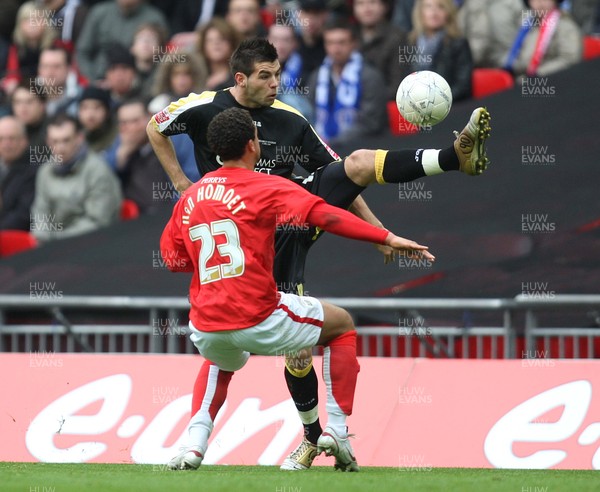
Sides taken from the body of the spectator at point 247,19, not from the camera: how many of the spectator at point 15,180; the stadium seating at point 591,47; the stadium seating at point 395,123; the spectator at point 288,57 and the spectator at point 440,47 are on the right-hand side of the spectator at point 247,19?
1

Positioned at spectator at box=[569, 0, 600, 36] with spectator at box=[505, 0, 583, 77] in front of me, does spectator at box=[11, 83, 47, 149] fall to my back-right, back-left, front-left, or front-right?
front-right

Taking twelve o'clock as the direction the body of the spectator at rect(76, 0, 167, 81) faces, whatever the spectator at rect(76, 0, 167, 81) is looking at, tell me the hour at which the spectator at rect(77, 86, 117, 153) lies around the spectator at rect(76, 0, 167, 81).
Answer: the spectator at rect(77, 86, 117, 153) is roughly at 12 o'clock from the spectator at rect(76, 0, 167, 81).

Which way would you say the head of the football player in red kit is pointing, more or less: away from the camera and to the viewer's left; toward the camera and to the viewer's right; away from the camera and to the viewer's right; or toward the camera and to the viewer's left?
away from the camera and to the viewer's right

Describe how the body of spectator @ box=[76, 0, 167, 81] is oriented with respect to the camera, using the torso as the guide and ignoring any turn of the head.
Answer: toward the camera

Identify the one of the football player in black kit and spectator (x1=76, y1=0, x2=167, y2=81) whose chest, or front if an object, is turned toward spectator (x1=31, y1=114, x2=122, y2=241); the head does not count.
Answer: spectator (x1=76, y1=0, x2=167, y2=81)

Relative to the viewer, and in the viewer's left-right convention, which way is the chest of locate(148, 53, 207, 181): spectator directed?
facing the viewer

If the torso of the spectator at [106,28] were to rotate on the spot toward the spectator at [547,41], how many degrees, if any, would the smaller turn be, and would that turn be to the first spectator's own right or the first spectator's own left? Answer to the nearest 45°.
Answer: approximately 45° to the first spectator's own left

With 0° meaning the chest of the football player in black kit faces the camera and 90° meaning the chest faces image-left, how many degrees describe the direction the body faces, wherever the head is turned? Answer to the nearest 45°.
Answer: approximately 315°

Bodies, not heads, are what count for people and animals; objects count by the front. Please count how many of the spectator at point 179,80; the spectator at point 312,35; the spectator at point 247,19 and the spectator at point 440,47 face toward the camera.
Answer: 4

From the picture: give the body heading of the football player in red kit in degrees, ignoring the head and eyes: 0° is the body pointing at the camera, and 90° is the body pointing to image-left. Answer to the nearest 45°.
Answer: approximately 225°
